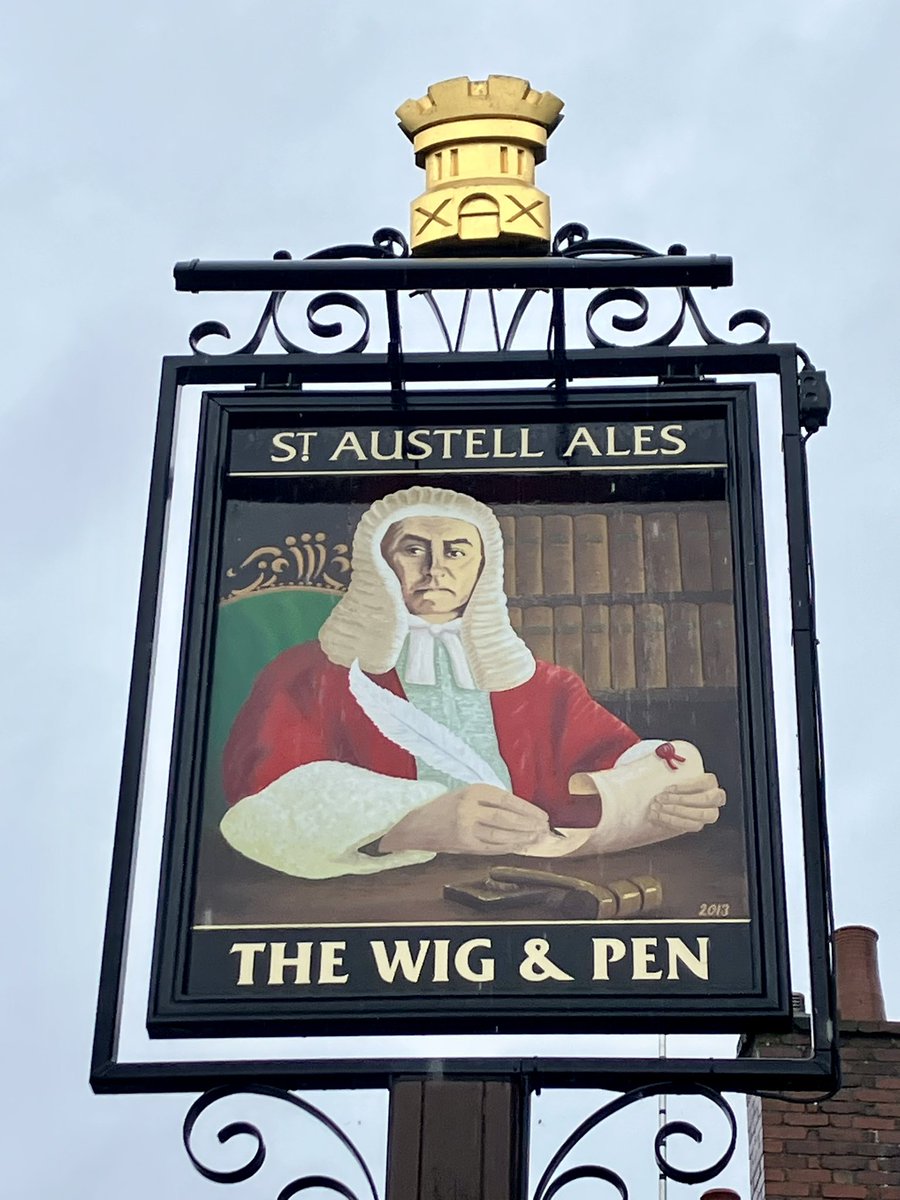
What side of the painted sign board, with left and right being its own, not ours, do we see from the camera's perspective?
front

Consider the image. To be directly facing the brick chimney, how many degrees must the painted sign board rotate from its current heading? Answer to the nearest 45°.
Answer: approximately 135° to its left
